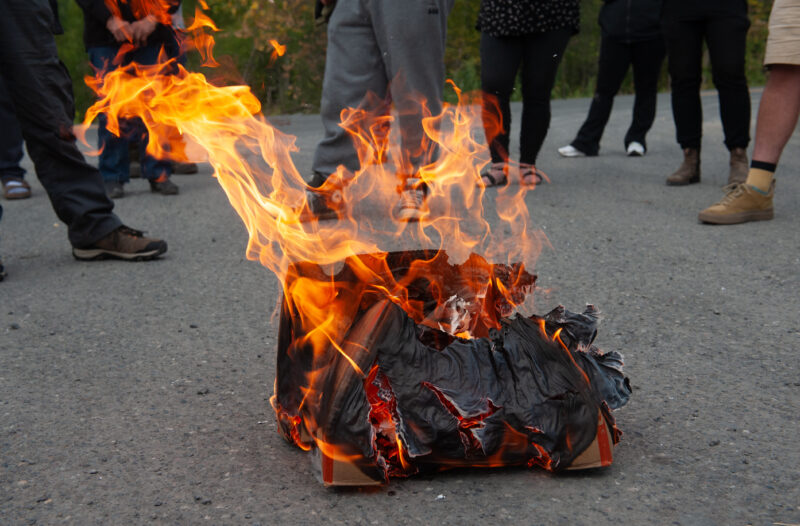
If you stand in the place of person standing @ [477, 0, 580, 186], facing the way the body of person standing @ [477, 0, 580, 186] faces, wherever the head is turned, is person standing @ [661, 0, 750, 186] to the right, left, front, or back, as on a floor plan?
left

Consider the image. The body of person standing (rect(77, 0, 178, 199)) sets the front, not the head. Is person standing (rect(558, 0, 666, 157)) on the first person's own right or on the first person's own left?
on the first person's own left

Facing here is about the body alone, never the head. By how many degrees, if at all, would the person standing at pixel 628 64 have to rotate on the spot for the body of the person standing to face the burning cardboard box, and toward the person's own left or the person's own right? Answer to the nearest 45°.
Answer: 0° — they already face it

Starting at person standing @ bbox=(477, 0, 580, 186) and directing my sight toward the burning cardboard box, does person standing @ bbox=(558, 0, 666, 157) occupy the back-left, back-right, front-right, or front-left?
back-left

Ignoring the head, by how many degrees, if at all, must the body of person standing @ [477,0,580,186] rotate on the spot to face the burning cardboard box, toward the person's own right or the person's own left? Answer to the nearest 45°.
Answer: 0° — they already face it

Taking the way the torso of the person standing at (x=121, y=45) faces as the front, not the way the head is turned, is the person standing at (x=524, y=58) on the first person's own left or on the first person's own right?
on the first person's own left

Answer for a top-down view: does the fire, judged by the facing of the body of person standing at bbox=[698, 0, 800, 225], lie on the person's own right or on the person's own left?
on the person's own left

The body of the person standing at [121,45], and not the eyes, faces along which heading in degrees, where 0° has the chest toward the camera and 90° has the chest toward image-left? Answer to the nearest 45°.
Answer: approximately 0°

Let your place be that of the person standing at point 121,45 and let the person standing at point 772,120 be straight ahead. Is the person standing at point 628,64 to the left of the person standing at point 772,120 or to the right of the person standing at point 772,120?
left

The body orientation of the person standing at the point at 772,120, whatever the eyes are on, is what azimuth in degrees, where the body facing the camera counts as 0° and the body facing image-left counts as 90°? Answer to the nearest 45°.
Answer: approximately 90°

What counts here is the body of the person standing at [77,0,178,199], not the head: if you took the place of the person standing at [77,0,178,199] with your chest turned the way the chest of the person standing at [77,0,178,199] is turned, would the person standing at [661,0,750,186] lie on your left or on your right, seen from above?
on your left
